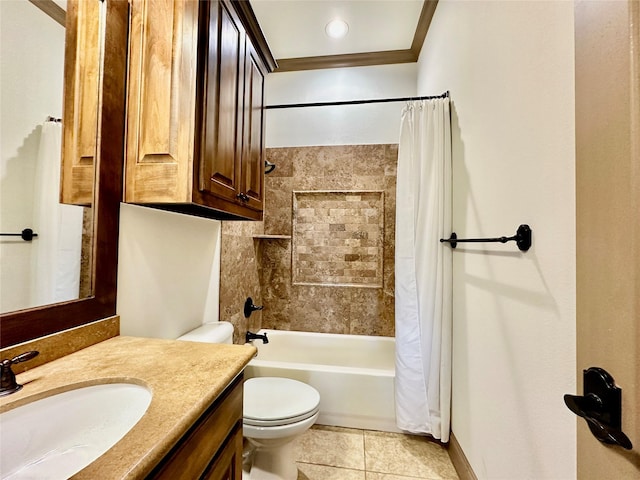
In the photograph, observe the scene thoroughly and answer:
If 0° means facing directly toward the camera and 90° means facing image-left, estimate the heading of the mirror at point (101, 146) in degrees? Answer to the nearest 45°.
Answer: approximately 315°

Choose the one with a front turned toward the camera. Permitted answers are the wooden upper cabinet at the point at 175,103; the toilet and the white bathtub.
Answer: the white bathtub

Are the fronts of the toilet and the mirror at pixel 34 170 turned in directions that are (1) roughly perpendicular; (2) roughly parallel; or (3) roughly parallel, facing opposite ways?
roughly parallel

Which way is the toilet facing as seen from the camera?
to the viewer's right

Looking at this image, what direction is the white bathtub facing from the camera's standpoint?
toward the camera

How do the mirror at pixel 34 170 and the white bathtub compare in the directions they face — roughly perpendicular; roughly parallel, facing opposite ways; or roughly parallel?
roughly perpendicular

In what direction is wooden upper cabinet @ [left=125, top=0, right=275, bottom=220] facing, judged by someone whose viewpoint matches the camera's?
facing to the right of the viewer

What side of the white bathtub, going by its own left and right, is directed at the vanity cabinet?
front

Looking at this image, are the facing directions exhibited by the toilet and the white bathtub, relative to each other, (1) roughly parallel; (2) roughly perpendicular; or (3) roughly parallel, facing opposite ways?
roughly perpendicular

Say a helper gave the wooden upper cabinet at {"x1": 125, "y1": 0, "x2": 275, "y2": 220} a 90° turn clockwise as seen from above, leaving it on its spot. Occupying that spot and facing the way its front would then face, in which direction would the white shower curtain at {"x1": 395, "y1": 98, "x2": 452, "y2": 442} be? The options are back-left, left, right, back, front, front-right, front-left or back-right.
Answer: left
